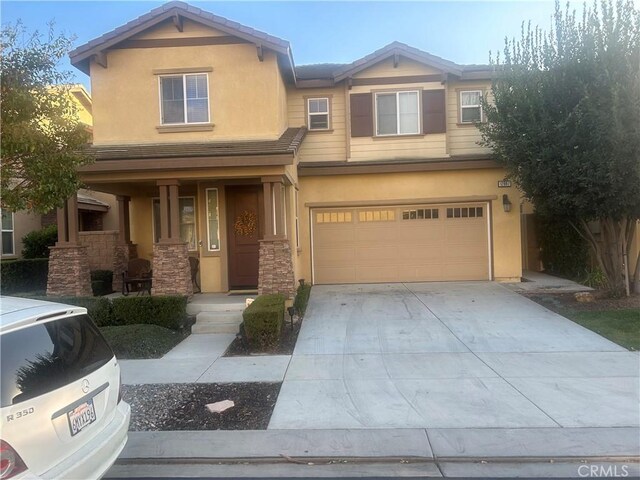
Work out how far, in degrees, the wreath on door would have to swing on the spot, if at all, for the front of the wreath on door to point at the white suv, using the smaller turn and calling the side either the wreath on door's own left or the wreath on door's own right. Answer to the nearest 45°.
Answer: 0° — it already faces it

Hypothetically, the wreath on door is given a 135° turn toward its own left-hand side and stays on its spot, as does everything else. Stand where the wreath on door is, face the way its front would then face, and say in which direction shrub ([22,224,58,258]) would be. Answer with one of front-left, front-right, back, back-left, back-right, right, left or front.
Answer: left

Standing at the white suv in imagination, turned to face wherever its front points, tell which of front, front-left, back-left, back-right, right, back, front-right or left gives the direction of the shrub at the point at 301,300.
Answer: right

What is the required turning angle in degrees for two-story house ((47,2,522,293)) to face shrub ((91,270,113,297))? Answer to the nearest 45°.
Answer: approximately 90° to its right

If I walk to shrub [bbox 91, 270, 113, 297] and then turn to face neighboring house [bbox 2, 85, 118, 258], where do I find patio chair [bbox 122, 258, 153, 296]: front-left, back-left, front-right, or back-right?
back-right

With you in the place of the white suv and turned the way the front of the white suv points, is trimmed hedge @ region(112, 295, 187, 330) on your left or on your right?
on your right

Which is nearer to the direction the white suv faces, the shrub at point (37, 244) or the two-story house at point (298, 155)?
the shrub

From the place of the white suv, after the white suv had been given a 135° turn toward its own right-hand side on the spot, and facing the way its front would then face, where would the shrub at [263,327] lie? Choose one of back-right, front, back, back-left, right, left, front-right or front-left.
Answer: front-left

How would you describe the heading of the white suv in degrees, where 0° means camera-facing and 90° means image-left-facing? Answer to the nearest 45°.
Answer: approximately 135°

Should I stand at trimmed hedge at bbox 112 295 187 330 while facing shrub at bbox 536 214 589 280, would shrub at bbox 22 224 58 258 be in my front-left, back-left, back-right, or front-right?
back-left

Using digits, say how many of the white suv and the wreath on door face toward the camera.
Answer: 1

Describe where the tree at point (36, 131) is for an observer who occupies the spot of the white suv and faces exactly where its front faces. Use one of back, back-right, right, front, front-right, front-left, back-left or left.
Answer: front-right

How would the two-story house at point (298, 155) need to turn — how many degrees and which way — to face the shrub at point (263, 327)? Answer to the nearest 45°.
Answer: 0° — it already faces it
